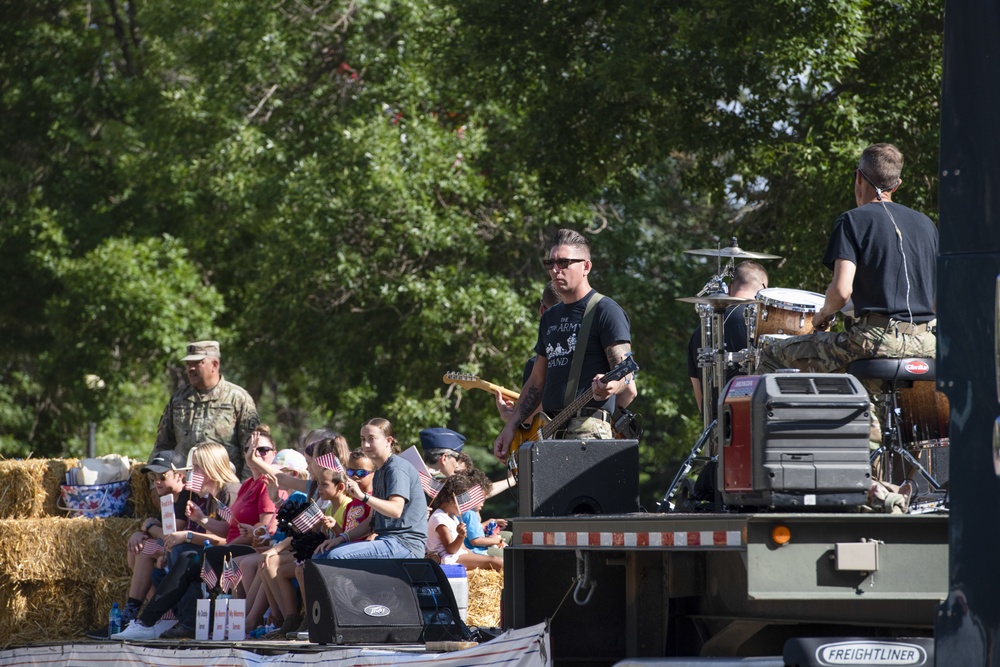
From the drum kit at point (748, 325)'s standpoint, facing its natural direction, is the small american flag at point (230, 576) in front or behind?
in front

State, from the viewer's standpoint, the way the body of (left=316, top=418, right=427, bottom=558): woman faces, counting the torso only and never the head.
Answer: to the viewer's left

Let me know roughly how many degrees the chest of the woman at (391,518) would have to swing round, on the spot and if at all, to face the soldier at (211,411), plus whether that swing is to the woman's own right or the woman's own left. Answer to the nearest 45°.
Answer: approximately 45° to the woman's own right

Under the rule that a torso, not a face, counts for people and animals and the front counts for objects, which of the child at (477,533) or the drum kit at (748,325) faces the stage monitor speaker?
the drum kit

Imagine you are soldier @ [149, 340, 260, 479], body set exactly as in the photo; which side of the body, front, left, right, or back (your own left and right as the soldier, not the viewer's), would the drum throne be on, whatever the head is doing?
left

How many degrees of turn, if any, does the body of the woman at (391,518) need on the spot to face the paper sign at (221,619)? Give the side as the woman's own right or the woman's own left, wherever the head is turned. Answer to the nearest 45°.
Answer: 0° — they already face it
